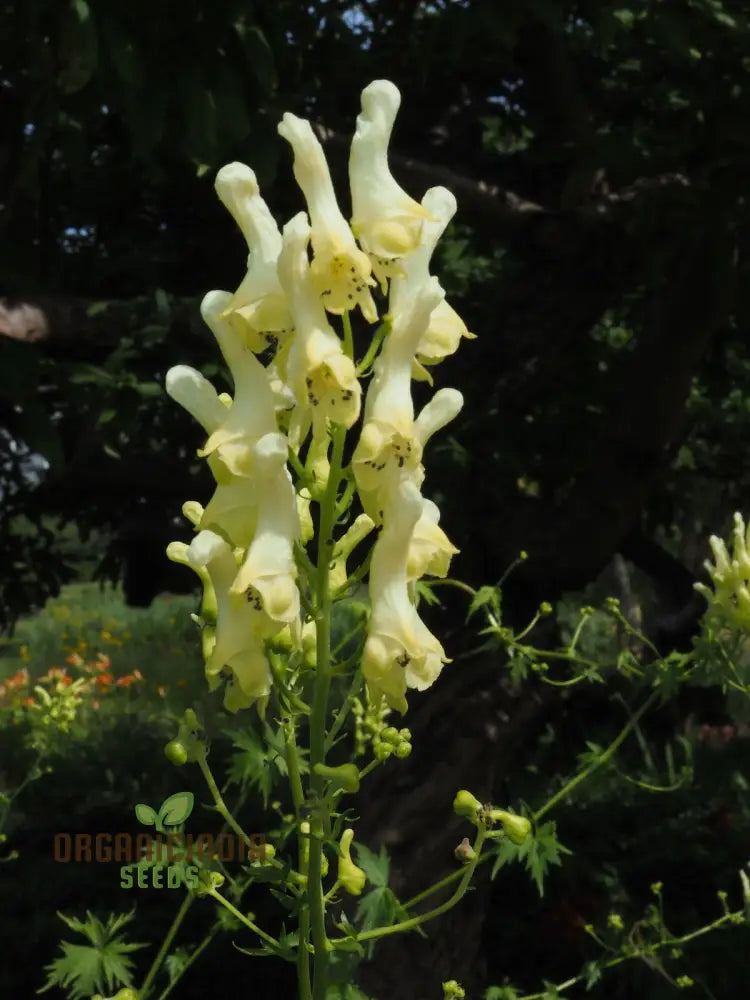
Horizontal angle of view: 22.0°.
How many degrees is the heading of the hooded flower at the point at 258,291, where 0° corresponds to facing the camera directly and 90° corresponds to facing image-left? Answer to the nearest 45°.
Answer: approximately 45°

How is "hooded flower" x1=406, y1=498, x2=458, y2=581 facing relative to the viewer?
to the viewer's right

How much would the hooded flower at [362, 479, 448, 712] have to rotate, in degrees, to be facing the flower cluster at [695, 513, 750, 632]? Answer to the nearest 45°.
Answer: approximately 135° to its left

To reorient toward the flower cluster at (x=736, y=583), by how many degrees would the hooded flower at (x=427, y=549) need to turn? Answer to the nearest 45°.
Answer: approximately 45° to its left

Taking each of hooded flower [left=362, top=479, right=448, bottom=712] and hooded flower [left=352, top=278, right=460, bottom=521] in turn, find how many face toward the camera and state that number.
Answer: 2
